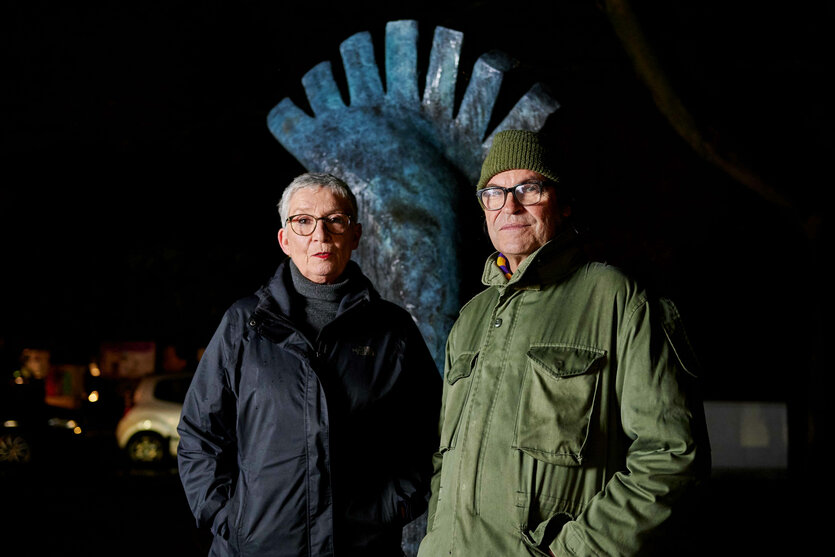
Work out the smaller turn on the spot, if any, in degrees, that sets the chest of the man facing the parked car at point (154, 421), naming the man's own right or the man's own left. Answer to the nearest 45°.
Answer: approximately 90° to the man's own right

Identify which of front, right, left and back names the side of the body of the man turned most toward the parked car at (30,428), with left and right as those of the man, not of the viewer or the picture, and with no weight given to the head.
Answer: right

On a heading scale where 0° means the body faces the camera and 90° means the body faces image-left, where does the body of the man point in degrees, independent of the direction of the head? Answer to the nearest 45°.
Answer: approximately 45°
